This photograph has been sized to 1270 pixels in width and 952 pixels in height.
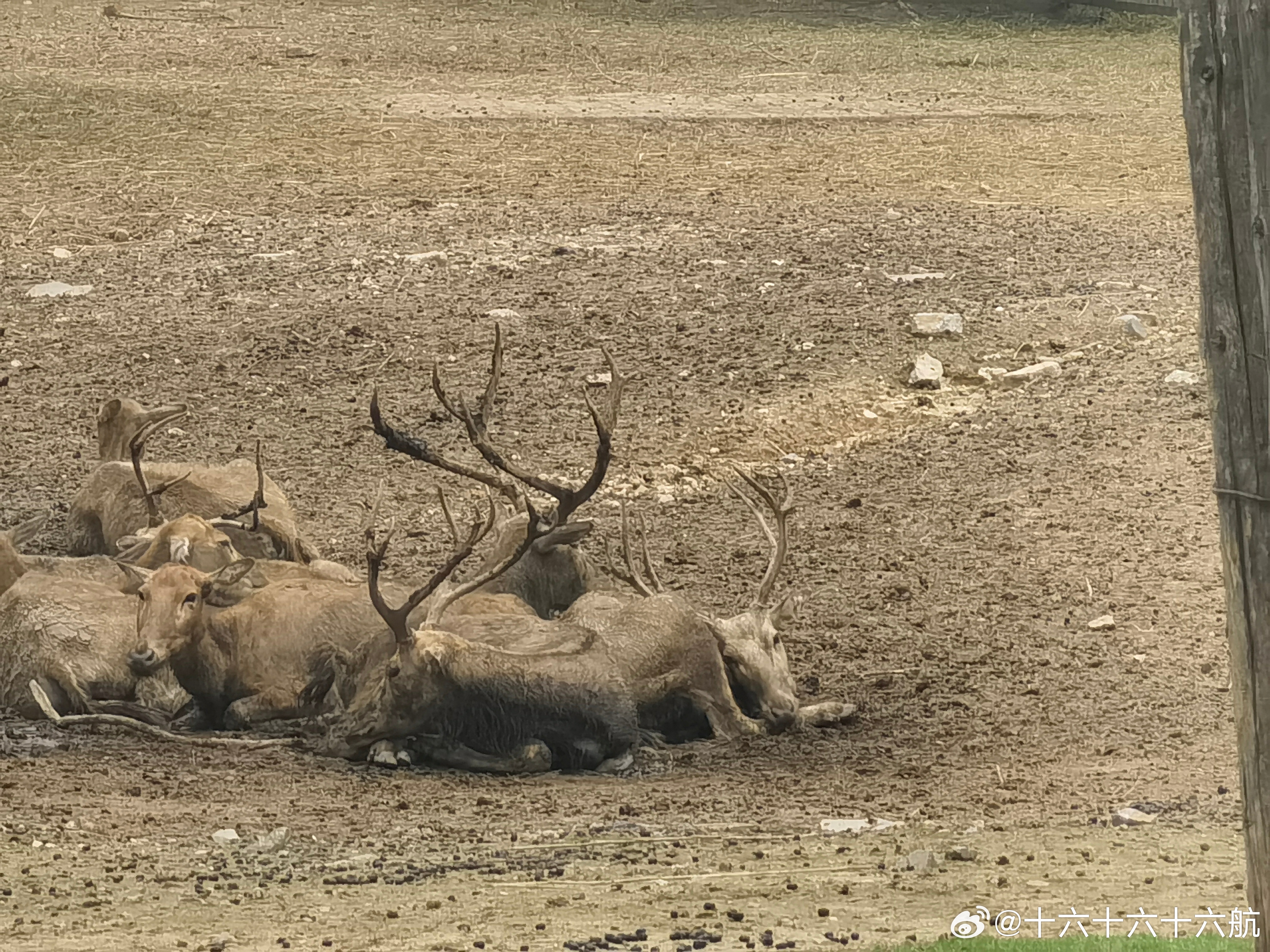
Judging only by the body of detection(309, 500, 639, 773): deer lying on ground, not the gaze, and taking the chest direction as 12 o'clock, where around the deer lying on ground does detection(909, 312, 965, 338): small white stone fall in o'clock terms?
The small white stone is roughly at 4 o'clock from the deer lying on ground.

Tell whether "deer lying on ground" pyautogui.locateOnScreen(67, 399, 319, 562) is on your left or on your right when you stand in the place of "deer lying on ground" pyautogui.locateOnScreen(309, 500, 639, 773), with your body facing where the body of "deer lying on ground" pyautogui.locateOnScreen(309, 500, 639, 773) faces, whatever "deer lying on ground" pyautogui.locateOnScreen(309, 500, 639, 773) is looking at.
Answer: on your right

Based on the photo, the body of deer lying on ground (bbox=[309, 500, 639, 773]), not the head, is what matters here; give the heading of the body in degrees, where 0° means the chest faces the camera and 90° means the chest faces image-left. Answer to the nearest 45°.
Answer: approximately 90°

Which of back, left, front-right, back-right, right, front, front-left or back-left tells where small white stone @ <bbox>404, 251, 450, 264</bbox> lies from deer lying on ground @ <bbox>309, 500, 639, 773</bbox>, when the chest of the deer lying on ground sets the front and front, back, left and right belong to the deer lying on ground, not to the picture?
right

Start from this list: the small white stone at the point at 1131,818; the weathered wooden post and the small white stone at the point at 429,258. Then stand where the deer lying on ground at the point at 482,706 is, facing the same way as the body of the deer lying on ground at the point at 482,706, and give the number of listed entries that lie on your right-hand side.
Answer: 1

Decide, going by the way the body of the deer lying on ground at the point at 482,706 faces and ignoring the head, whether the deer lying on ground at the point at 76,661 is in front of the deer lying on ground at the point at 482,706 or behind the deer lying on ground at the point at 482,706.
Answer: in front

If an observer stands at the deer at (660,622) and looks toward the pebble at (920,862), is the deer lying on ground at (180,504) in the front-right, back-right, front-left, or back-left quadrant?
back-right
